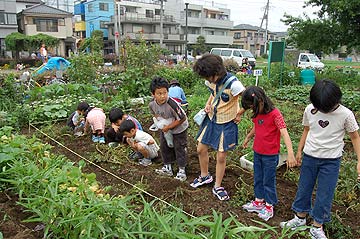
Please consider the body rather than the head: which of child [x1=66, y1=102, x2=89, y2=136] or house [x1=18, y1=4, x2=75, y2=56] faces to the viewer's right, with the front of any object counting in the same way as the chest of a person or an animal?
the child

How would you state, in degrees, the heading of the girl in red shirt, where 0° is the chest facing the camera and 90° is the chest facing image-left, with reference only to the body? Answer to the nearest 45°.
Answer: approximately 45°

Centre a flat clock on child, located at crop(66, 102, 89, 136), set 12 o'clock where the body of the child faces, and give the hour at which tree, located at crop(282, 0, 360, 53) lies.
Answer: The tree is roughly at 11 o'clock from the child.

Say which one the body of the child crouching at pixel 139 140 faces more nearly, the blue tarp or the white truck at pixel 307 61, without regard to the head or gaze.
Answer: the blue tarp

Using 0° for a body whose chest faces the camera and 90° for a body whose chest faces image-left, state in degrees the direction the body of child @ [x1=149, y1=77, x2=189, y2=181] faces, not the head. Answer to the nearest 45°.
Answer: approximately 45°

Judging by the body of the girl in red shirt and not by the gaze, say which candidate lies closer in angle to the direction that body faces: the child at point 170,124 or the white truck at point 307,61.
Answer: the child

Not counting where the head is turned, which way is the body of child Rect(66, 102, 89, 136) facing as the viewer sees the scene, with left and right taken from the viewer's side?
facing to the right of the viewer

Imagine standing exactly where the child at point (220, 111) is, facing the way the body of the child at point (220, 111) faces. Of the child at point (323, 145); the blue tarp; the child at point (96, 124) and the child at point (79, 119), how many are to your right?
3
